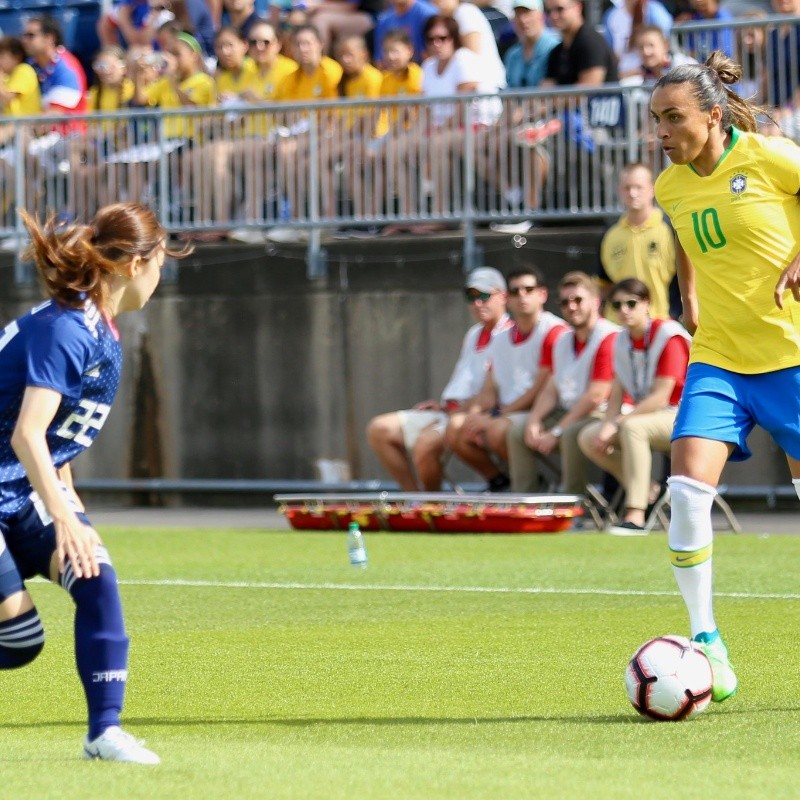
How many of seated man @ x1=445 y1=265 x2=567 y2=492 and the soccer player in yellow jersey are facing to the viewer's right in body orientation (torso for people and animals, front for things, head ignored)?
0

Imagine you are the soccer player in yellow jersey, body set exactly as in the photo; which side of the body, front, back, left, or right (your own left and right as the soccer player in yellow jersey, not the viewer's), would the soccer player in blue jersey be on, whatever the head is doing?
front

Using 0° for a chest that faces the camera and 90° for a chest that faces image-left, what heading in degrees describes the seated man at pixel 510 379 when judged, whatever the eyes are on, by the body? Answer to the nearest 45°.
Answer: approximately 45°

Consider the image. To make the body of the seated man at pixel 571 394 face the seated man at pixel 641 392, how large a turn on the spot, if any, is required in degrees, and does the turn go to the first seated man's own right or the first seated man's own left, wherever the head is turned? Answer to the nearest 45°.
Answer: approximately 90° to the first seated man's own left

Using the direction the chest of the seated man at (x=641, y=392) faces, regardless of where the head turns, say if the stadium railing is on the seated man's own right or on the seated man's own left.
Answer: on the seated man's own right

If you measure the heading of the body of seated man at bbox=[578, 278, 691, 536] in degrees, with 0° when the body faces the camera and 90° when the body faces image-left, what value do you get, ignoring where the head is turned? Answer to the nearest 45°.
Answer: approximately 45°

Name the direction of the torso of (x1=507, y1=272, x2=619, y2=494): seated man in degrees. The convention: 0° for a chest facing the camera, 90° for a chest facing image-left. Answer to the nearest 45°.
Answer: approximately 45°

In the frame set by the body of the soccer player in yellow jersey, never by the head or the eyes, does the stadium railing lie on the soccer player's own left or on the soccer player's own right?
on the soccer player's own right
